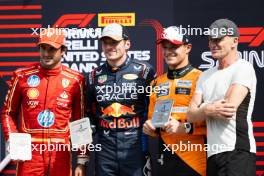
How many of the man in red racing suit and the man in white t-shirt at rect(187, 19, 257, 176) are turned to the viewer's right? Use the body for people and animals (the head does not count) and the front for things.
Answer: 0

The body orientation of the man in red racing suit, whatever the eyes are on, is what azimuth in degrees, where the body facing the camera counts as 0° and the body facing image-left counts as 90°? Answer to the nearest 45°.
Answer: approximately 0°

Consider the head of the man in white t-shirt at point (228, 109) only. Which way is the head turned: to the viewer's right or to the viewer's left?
to the viewer's left

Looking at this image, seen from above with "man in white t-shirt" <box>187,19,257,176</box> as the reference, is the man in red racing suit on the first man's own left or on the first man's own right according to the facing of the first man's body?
on the first man's own right

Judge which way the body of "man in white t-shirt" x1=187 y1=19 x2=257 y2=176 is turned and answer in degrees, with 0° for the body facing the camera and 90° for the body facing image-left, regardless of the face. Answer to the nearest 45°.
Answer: approximately 45°

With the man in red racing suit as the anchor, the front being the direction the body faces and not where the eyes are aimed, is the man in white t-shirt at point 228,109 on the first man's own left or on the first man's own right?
on the first man's own left
